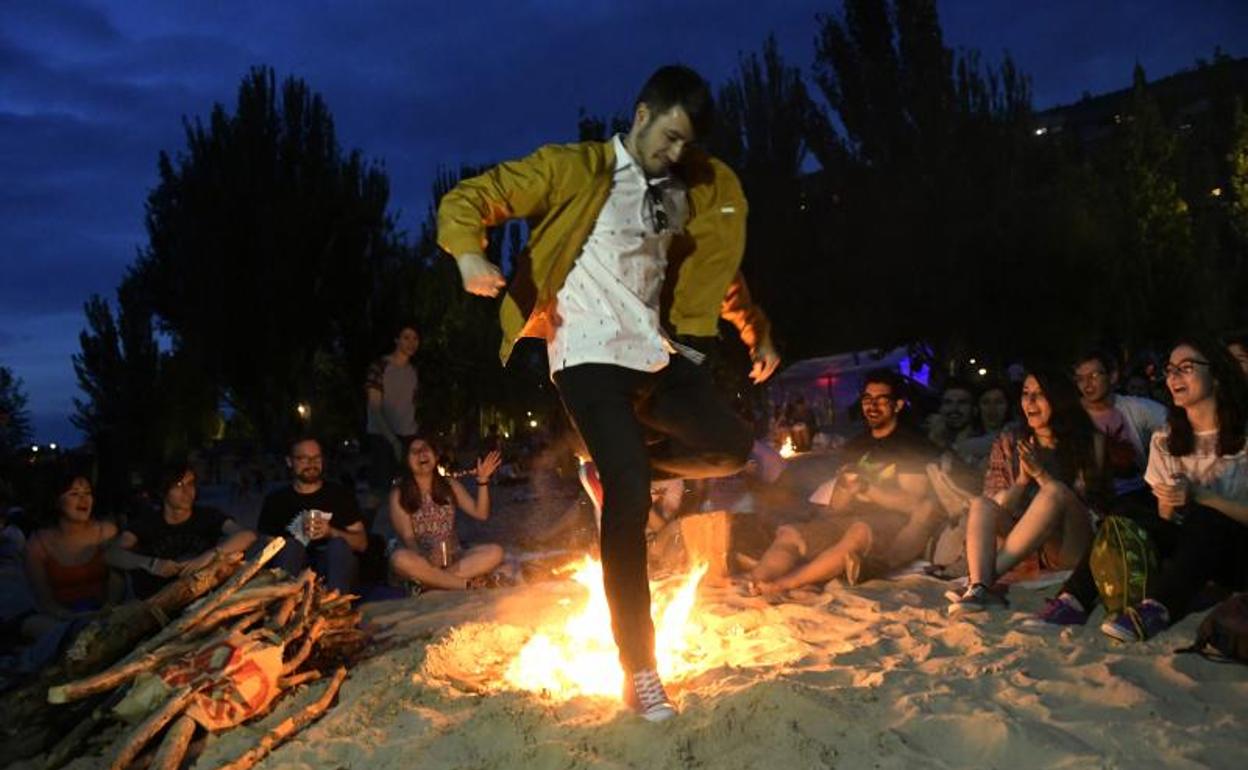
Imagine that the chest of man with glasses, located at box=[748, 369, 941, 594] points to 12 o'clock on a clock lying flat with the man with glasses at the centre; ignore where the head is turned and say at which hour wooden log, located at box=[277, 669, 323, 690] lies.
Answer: The wooden log is roughly at 12 o'clock from the man with glasses.

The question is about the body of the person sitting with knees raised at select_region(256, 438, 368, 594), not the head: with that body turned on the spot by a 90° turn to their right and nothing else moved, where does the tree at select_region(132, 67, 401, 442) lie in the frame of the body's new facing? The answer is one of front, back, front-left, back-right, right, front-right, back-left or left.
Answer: right

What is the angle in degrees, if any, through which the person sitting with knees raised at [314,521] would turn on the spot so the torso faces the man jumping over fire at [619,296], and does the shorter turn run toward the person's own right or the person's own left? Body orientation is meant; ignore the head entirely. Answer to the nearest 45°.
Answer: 0° — they already face them

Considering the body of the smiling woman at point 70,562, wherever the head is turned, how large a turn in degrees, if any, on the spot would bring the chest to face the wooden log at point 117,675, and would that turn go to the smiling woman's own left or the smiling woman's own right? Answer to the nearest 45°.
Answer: approximately 45° to the smiling woman's own right

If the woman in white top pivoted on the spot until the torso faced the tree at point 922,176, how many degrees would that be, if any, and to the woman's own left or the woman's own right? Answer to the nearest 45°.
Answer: approximately 135° to the woman's own right

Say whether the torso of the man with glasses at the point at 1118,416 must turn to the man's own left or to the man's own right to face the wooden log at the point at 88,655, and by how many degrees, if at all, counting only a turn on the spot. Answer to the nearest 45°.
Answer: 0° — they already face it
